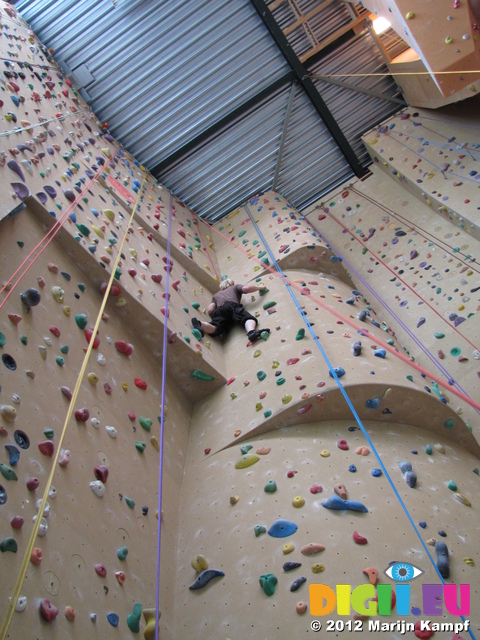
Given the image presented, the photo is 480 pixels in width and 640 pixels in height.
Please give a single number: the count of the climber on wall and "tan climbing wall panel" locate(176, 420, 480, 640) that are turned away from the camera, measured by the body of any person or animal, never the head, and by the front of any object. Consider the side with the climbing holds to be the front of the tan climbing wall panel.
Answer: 1

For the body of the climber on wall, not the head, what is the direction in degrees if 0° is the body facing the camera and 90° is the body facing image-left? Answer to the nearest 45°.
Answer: approximately 180°

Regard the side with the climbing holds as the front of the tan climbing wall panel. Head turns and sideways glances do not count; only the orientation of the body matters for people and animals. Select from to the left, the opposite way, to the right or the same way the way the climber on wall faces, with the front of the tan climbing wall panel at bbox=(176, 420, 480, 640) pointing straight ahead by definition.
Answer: the opposite way

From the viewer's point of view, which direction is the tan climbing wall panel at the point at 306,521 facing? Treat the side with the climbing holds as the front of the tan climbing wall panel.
toward the camera

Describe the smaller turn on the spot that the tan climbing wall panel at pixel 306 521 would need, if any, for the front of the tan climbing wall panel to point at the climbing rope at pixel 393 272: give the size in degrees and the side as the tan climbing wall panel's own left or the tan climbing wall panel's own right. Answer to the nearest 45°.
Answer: approximately 135° to the tan climbing wall panel's own left
